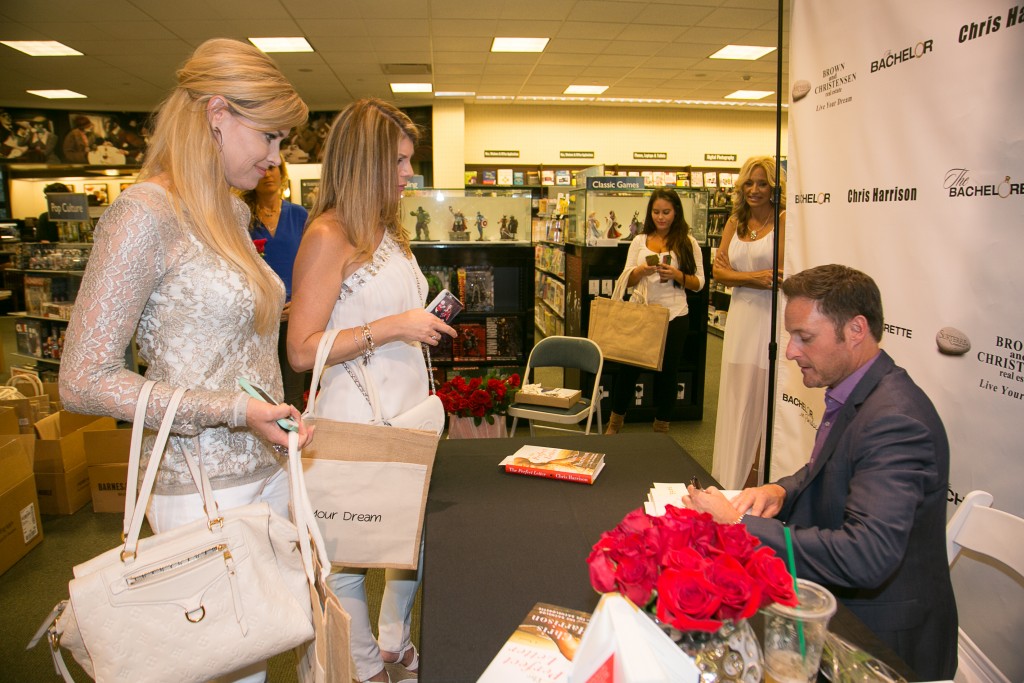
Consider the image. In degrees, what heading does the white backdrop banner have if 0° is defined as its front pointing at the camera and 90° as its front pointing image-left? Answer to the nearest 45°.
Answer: approximately 45°

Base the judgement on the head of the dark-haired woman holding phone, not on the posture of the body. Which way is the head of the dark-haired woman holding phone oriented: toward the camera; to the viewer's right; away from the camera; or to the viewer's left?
toward the camera

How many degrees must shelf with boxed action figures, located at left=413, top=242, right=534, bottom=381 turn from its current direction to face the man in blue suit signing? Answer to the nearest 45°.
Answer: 0° — it already faces them

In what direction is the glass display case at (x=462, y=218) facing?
toward the camera

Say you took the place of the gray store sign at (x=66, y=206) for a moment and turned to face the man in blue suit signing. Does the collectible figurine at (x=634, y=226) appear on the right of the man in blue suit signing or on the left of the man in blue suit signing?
left

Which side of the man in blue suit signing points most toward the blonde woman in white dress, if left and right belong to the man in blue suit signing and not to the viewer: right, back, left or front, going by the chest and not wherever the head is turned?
right

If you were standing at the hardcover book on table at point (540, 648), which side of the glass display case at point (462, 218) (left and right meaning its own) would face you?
front

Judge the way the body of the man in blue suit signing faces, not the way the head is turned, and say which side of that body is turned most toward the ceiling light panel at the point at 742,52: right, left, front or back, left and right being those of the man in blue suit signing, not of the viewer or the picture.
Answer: right

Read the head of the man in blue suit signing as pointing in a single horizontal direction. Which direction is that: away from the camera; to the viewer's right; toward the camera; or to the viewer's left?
to the viewer's left

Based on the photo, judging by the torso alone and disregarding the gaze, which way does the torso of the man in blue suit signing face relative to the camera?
to the viewer's left

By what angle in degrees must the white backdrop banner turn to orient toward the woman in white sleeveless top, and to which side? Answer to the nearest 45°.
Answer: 0° — it already faces them

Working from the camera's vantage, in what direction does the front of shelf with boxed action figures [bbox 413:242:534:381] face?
facing the viewer

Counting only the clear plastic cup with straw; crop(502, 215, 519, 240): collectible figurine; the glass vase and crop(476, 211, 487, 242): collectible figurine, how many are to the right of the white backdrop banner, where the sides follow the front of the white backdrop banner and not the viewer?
2
